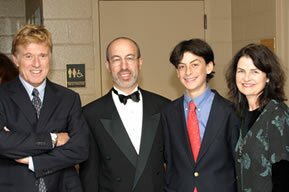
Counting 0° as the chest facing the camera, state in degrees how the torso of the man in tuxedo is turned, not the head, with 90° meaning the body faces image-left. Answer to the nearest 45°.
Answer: approximately 0°

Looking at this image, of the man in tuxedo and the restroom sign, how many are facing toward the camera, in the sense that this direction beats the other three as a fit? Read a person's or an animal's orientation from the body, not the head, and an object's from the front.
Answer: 2

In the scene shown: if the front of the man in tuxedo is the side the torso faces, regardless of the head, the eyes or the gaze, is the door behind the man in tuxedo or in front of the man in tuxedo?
behind

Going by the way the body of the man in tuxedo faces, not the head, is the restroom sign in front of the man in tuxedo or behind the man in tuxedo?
behind

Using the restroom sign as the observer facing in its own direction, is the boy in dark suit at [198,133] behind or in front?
in front

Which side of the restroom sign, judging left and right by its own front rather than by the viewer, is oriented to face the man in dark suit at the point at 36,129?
front

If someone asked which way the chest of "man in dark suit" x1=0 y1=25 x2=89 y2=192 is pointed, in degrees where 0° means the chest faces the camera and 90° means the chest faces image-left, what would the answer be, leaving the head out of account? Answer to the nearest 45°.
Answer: approximately 0°

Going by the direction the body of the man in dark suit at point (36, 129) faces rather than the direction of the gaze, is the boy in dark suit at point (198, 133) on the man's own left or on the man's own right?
on the man's own left
